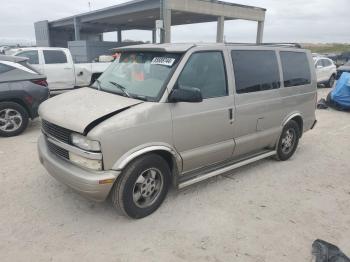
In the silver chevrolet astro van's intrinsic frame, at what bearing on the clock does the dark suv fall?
The dark suv is roughly at 3 o'clock from the silver chevrolet astro van.

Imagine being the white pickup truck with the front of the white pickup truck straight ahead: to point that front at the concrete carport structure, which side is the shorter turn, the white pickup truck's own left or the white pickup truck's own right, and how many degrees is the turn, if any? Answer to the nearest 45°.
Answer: approximately 135° to the white pickup truck's own right

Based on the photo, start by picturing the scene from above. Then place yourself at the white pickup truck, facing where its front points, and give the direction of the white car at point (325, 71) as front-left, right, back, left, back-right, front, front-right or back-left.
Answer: back

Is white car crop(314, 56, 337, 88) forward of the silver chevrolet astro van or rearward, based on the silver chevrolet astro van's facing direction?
rearward

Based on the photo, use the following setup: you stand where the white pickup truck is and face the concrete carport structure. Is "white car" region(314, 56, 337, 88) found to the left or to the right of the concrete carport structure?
right

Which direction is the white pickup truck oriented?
to the viewer's left

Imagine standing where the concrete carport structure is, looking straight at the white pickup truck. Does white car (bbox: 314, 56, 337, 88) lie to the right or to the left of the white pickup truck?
left

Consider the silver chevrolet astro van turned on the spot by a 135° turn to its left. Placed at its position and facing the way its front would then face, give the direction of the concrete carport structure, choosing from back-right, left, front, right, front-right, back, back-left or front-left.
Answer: left

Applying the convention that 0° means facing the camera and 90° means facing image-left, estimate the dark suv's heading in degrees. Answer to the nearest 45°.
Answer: approximately 90°

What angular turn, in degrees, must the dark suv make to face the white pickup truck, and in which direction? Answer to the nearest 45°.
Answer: approximately 90° to its right
